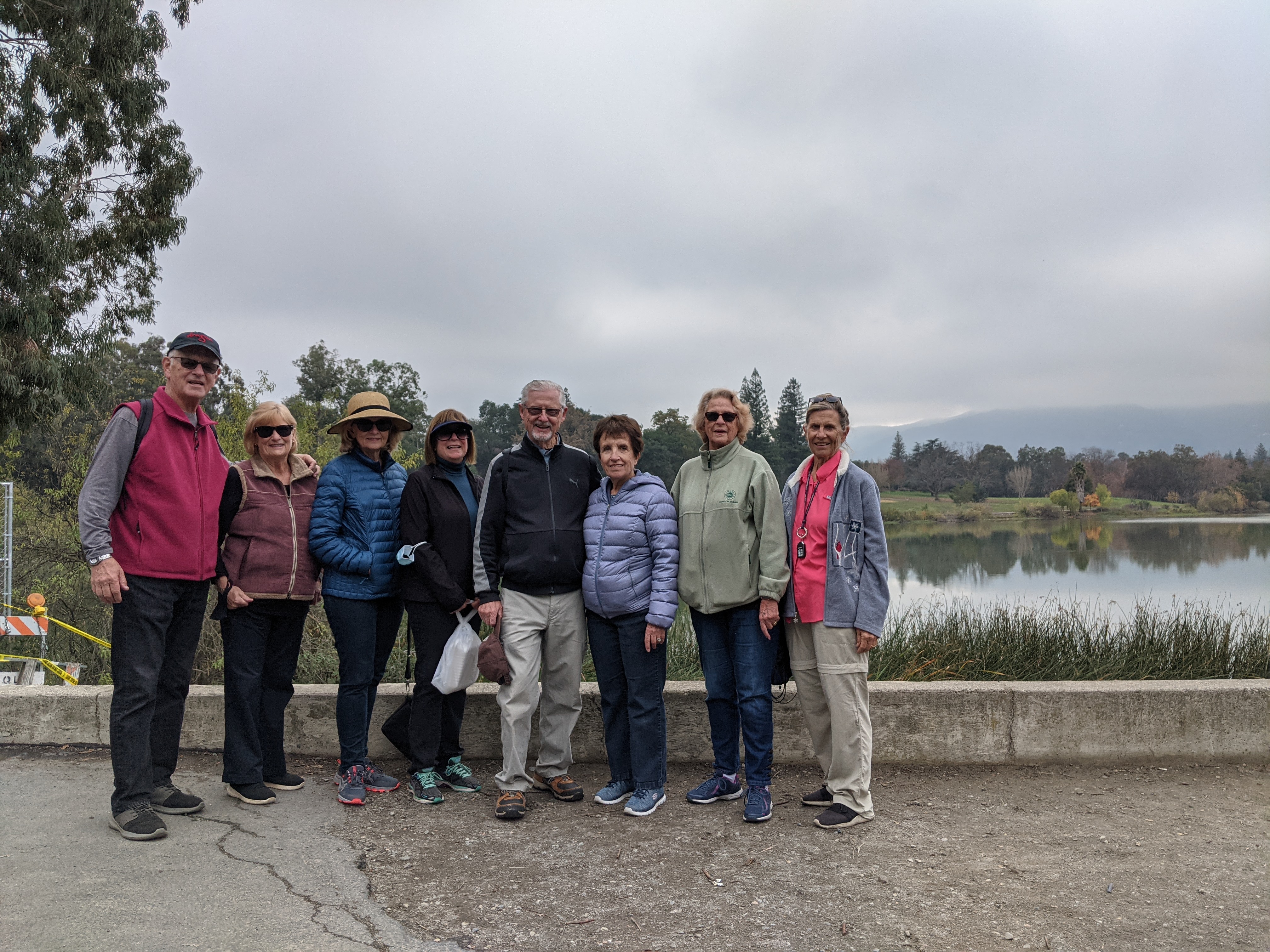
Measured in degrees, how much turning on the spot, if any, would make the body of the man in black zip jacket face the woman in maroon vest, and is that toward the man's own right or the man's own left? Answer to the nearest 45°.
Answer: approximately 90° to the man's own right

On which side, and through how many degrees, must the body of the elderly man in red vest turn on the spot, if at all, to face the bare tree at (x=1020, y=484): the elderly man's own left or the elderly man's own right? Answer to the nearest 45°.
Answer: approximately 90° to the elderly man's own left
